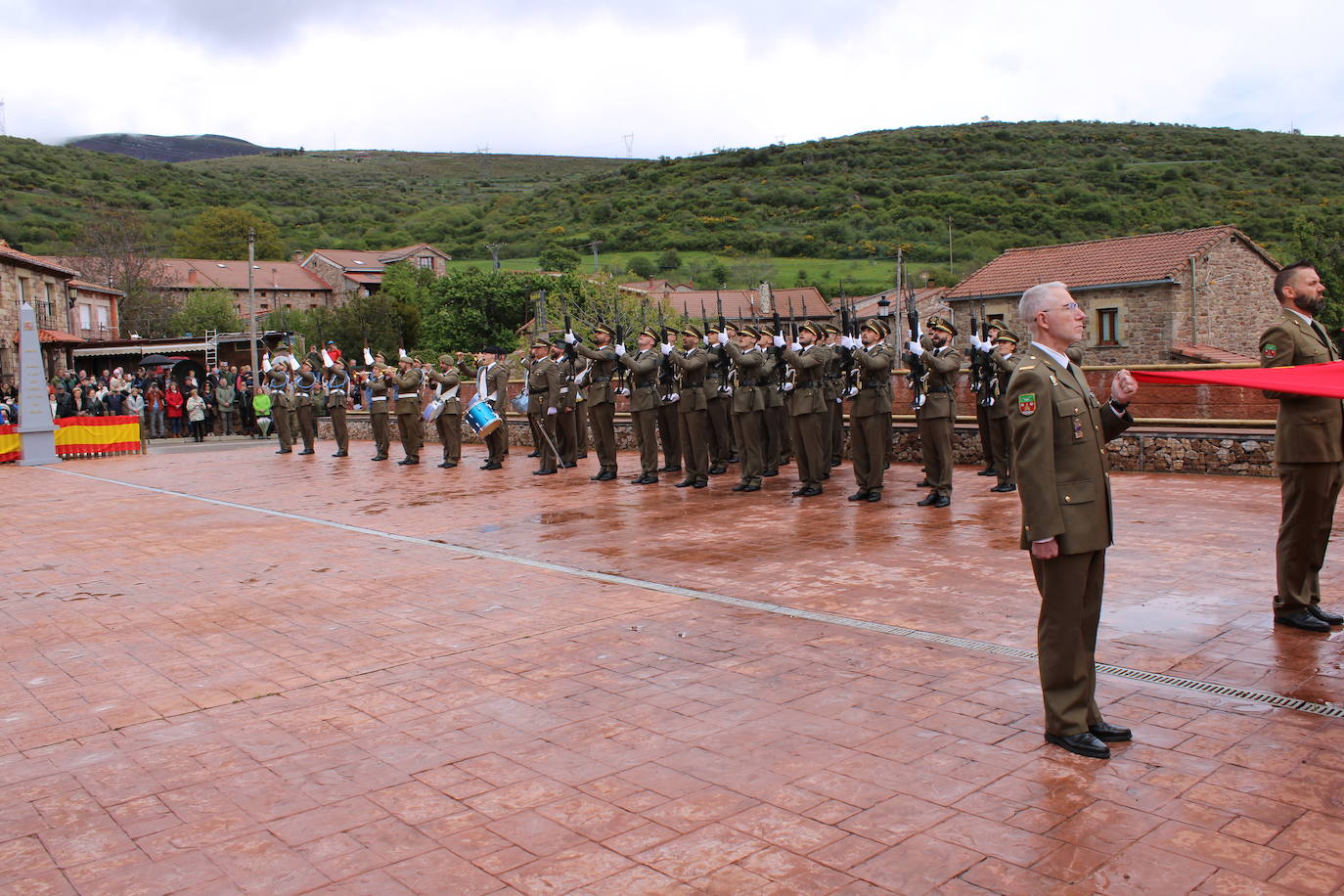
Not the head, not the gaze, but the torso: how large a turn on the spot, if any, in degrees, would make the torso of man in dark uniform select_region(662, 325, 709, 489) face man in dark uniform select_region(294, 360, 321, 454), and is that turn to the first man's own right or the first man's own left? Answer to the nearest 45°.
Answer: approximately 90° to the first man's own right

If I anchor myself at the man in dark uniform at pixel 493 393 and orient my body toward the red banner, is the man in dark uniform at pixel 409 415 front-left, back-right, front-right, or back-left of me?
back-right

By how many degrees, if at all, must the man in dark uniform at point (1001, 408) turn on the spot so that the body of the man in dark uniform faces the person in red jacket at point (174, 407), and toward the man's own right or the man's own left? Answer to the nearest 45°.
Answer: approximately 90° to the man's own right

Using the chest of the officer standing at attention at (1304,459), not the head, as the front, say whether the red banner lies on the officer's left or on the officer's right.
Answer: on the officer's right

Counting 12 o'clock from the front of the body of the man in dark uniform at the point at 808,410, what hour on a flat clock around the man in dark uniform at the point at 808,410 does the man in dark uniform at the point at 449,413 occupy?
the man in dark uniform at the point at 449,413 is roughly at 3 o'clock from the man in dark uniform at the point at 808,410.
